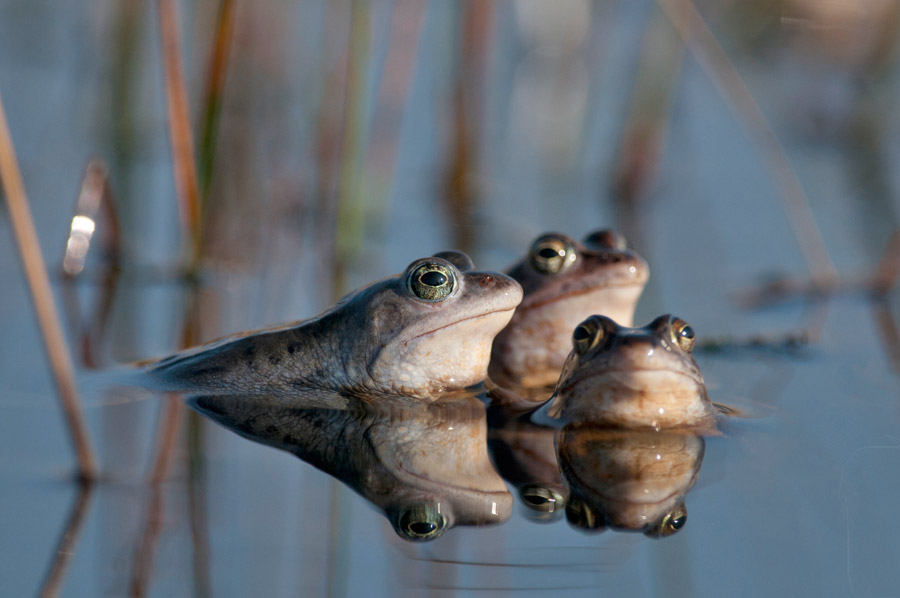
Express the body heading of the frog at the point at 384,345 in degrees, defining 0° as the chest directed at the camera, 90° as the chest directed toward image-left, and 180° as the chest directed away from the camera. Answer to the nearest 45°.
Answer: approximately 270°

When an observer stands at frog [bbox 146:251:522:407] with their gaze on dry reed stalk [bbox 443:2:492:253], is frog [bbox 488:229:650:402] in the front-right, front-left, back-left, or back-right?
front-right

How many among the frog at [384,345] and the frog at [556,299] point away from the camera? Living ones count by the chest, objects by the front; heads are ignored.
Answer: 0

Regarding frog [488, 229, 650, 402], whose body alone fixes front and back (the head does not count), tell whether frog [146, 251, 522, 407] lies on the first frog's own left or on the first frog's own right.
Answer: on the first frog's own right

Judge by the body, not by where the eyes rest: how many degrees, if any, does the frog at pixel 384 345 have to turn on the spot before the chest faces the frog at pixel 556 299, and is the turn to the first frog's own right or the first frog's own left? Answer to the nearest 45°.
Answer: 0° — it already faces it

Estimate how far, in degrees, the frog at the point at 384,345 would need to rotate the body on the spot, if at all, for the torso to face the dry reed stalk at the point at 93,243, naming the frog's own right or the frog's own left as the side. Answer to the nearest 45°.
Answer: approximately 135° to the frog's own left

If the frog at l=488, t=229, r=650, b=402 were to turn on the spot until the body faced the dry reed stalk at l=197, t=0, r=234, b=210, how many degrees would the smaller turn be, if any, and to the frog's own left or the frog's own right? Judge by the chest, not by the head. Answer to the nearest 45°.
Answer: approximately 135° to the frog's own right

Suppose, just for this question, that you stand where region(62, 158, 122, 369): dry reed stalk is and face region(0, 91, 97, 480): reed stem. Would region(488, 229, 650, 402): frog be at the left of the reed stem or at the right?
left

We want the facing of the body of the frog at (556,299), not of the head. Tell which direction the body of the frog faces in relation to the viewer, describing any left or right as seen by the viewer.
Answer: facing the viewer and to the right of the viewer
